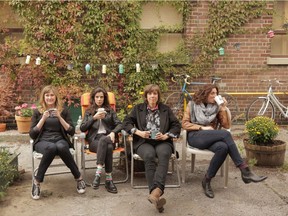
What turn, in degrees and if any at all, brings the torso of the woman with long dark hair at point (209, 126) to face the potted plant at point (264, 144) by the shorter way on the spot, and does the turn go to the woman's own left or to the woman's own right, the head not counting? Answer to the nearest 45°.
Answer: approximately 90° to the woman's own left

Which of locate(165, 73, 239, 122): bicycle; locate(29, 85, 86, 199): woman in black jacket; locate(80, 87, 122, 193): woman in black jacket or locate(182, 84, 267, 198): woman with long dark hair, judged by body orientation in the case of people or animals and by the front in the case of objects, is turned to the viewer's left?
the bicycle

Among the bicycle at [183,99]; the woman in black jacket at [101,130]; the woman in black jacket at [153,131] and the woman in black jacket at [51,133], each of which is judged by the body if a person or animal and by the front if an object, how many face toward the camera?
3

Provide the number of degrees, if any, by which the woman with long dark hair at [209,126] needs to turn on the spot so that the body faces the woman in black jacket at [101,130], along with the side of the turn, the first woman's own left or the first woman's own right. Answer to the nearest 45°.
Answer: approximately 135° to the first woman's own right

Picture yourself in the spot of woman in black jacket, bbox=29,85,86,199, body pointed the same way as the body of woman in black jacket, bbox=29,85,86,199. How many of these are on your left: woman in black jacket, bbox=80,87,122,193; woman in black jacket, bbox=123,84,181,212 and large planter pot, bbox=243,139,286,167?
3

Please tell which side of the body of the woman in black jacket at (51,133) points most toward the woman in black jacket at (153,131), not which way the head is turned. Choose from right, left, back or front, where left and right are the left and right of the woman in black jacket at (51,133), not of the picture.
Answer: left

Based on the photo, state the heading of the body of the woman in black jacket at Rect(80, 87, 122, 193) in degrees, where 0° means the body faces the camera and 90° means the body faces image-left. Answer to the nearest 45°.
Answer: approximately 0°

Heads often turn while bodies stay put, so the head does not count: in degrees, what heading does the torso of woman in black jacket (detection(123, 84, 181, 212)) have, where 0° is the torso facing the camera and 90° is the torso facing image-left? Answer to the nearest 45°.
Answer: approximately 0°

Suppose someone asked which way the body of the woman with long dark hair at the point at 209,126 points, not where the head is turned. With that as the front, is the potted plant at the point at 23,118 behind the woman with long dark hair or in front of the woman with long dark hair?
behind

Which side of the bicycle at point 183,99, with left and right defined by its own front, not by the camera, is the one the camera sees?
left

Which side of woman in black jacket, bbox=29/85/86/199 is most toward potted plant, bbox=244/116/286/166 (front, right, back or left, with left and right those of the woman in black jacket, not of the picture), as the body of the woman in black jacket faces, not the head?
left

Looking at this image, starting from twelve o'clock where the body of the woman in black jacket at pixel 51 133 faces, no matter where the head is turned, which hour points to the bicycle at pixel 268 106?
The bicycle is roughly at 8 o'clock from the woman in black jacket.

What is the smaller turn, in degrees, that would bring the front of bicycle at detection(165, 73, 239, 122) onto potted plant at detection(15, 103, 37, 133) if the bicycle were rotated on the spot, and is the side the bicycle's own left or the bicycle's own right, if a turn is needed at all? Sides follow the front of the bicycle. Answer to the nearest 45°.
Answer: approximately 45° to the bicycle's own left
